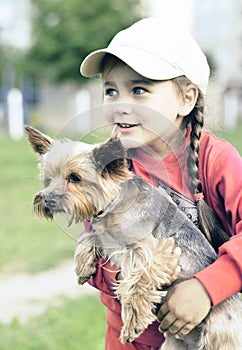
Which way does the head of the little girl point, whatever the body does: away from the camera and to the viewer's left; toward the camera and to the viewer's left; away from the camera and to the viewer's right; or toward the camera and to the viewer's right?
toward the camera and to the viewer's left

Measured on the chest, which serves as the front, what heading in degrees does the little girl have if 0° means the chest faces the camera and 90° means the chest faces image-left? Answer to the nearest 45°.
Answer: approximately 45°
